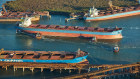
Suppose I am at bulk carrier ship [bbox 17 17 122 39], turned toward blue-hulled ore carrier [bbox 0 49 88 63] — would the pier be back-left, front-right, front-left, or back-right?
front-left

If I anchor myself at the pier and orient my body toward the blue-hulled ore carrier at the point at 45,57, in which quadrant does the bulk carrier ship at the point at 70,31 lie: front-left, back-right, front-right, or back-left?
front-right

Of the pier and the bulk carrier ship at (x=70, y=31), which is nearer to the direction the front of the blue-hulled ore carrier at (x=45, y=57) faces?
the pier
